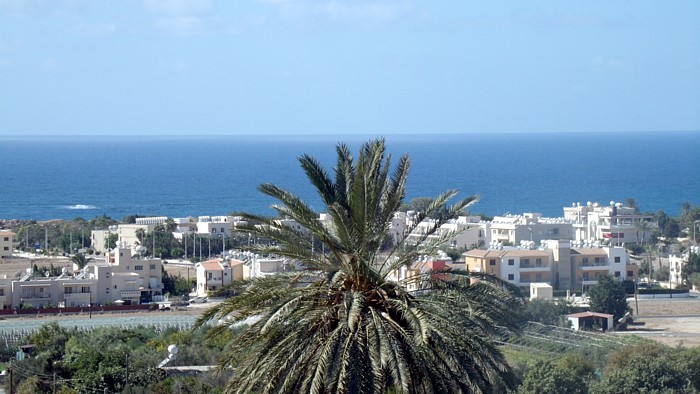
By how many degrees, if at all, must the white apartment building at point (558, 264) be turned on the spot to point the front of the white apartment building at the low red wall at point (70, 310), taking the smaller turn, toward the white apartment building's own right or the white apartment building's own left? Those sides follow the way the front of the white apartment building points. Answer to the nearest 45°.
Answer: approximately 45° to the white apartment building's own right

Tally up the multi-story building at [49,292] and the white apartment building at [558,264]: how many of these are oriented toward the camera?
2

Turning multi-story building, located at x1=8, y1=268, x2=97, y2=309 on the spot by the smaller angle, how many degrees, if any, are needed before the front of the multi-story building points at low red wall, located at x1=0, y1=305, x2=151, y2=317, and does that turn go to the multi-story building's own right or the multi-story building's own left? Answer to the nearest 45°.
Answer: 0° — it already faces it

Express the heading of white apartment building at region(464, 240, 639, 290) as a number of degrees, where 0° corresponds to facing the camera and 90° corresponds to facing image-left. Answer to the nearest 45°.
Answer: approximately 0°

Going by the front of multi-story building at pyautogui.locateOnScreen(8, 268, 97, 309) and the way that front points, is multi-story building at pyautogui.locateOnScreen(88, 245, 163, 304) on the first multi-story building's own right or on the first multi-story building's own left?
on the first multi-story building's own left

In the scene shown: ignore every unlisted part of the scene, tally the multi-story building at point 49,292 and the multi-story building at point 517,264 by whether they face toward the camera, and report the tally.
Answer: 2

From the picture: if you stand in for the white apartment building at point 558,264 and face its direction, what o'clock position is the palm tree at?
The palm tree is roughly at 12 o'clock from the white apartment building.

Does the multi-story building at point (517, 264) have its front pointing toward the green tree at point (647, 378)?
yes
